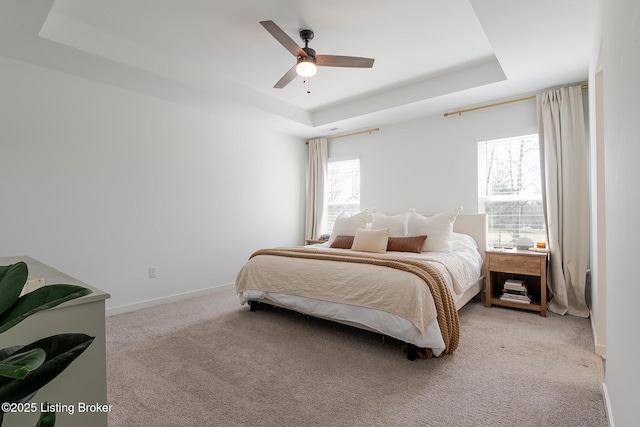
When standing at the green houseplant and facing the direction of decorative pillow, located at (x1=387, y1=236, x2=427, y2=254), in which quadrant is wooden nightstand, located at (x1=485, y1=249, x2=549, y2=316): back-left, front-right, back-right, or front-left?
front-right

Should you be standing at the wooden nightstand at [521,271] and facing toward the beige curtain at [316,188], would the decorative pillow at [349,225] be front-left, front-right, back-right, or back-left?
front-left

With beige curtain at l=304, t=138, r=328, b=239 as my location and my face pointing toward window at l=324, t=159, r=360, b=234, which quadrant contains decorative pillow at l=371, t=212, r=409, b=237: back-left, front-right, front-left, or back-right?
front-right

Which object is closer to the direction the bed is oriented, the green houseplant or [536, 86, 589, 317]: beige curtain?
the green houseplant

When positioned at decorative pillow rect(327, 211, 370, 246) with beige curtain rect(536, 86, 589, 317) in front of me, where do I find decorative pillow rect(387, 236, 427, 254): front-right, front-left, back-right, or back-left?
front-right

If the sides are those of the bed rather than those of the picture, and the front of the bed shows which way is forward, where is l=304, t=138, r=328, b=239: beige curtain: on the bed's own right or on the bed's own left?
on the bed's own right

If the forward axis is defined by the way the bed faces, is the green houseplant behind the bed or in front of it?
in front

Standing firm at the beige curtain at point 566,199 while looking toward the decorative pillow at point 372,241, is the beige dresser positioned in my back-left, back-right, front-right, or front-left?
front-left

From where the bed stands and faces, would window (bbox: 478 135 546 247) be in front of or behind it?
behind

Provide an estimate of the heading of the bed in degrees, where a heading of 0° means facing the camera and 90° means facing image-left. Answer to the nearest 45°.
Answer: approximately 45°
